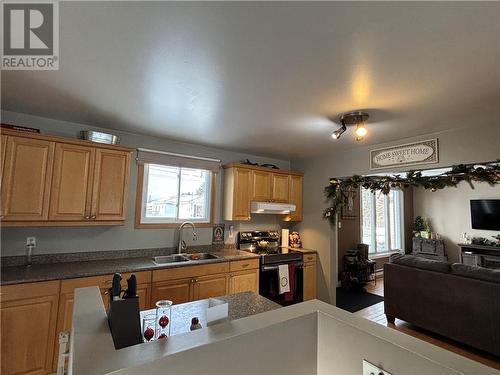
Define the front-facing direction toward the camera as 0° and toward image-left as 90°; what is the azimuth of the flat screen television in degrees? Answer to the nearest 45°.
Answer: approximately 0°

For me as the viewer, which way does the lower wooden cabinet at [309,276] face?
facing the viewer and to the right of the viewer

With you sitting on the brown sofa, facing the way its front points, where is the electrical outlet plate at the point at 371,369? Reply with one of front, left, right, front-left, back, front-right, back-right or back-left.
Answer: back-right

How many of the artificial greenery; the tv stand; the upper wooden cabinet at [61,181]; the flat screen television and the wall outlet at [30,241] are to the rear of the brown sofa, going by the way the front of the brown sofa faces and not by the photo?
2

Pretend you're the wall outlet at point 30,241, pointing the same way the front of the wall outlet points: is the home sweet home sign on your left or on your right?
on your left

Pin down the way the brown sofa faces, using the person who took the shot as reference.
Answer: facing away from the viewer and to the right of the viewer

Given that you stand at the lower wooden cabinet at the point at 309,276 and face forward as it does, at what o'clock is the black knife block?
The black knife block is roughly at 2 o'clock from the lower wooden cabinet.

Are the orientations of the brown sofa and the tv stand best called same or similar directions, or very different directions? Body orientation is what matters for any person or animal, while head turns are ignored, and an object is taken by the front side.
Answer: very different directions

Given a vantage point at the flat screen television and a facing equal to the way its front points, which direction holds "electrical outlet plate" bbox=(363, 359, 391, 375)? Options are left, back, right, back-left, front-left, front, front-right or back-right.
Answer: front

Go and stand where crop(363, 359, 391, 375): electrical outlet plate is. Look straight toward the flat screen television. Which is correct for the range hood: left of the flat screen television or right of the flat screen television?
left

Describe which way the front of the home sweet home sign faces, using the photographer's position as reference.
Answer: facing the viewer and to the left of the viewer

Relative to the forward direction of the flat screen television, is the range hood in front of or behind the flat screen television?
in front

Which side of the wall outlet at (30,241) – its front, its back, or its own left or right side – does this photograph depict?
front
